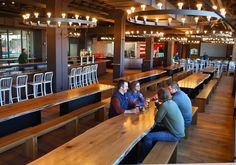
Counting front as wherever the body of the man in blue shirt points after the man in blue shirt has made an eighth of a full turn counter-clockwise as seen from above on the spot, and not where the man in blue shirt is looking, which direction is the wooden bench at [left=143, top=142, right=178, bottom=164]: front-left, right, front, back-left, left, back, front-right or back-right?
front-left

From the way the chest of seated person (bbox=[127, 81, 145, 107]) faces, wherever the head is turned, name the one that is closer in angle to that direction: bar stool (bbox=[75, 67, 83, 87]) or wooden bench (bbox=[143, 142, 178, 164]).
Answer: the wooden bench

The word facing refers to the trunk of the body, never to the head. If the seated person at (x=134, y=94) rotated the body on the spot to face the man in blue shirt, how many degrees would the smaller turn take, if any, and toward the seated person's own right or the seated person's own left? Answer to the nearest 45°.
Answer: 0° — they already face them

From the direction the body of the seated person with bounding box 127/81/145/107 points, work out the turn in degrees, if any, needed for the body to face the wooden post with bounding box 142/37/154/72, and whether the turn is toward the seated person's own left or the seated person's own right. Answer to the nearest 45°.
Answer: approximately 135° to the seated person's own left

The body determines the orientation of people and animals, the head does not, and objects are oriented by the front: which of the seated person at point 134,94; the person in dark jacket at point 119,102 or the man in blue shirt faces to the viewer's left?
the man in blue shirt

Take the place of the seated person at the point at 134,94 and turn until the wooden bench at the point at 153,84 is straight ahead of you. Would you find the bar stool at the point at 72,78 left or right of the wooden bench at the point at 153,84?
left

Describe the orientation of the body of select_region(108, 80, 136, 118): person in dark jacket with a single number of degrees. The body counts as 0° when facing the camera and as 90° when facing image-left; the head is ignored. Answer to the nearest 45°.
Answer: approximately 315°

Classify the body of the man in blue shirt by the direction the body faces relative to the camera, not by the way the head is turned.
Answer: to the viewer's left

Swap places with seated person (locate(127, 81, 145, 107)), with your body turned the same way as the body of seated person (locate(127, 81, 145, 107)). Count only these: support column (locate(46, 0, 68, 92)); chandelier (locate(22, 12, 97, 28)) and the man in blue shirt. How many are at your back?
2

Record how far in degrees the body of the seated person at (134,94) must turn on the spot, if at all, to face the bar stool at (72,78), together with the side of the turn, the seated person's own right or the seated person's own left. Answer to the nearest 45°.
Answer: approximately 180°

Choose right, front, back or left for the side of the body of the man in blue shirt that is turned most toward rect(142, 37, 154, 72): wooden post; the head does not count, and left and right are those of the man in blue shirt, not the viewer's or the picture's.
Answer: right

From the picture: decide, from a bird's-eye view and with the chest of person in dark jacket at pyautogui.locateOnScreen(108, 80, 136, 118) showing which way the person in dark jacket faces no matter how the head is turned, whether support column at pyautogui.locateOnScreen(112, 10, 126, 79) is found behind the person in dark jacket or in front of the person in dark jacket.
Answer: behind
